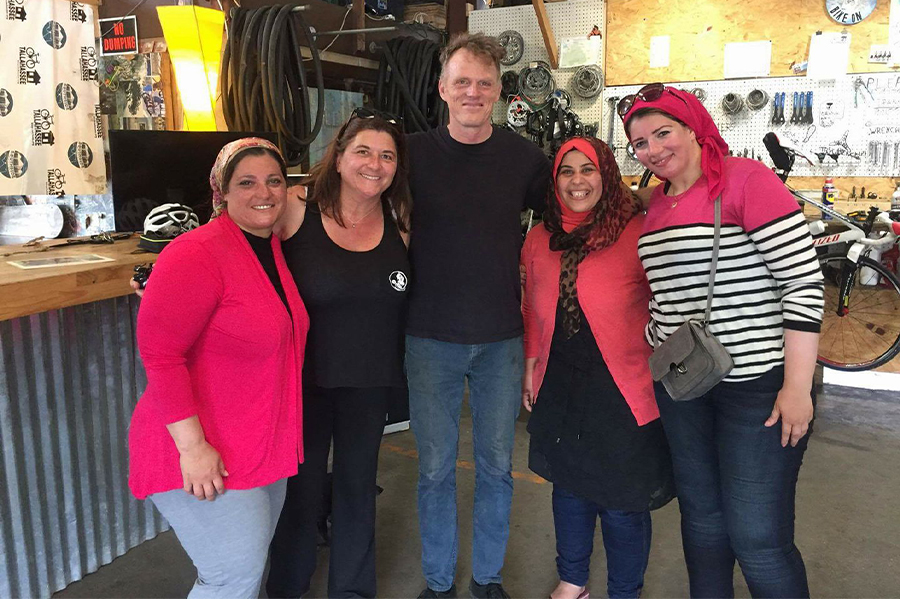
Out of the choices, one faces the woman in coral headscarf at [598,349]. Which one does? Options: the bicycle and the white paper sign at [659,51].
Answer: the white paper sign

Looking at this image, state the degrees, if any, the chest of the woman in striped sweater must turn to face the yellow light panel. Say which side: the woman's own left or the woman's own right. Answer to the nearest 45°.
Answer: approximately 90° to the woman's own right

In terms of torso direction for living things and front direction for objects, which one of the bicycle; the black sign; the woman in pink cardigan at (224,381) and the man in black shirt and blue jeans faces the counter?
the black sign

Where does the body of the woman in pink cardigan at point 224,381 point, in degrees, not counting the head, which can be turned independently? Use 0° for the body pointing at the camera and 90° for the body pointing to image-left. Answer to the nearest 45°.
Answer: approximately 315°

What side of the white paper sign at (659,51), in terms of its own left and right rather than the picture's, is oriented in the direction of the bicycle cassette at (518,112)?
right

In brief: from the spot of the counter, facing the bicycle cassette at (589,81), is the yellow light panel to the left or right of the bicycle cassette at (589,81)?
left

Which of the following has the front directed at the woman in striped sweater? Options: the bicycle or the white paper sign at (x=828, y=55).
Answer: the white paper sign

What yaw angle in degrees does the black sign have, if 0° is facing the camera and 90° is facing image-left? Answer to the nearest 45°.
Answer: approximately 0°

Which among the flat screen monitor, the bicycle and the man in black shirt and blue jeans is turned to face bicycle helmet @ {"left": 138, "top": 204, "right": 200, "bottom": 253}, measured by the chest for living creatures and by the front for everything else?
the flat screen monitor

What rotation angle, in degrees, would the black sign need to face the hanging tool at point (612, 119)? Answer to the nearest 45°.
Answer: approximately 90° to its left

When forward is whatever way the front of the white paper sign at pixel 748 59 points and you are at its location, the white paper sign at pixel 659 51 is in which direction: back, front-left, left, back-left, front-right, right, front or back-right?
right

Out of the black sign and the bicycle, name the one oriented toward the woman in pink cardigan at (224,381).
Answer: the black sign

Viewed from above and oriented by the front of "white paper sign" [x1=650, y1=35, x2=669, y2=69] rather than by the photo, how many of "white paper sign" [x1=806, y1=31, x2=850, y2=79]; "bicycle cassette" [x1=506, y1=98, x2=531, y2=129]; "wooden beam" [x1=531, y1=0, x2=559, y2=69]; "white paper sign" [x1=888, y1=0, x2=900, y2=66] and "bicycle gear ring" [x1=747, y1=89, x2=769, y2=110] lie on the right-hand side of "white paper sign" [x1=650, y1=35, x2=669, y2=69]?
2
